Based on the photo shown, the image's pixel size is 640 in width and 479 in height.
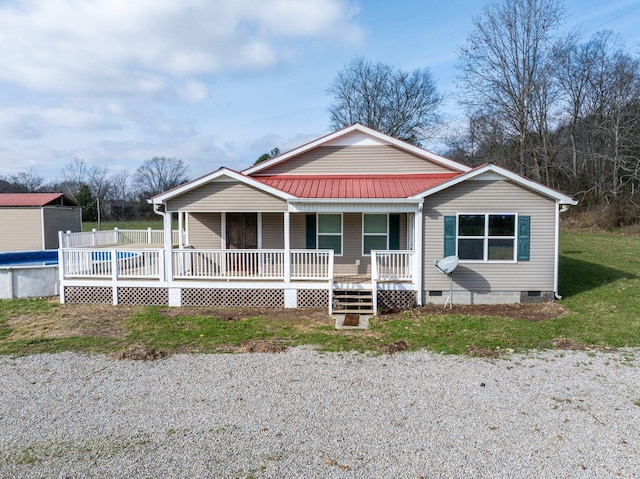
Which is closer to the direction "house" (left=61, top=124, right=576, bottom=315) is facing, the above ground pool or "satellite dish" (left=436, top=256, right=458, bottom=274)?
the satellite dish

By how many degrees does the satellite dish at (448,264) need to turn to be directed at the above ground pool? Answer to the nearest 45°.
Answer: approximately 45° to its right

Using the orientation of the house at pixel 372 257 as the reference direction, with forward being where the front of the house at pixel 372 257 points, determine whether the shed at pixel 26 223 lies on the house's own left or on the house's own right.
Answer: on the house's own right

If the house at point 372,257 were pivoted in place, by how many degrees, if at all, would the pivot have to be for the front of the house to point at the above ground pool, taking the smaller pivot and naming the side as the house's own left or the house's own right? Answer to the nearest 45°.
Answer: approximately 135° to the house's own right

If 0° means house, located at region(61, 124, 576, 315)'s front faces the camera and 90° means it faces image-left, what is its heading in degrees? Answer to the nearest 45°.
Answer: approximately 0°

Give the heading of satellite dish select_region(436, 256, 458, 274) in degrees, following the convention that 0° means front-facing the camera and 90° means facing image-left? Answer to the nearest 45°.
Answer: approximately 45°
